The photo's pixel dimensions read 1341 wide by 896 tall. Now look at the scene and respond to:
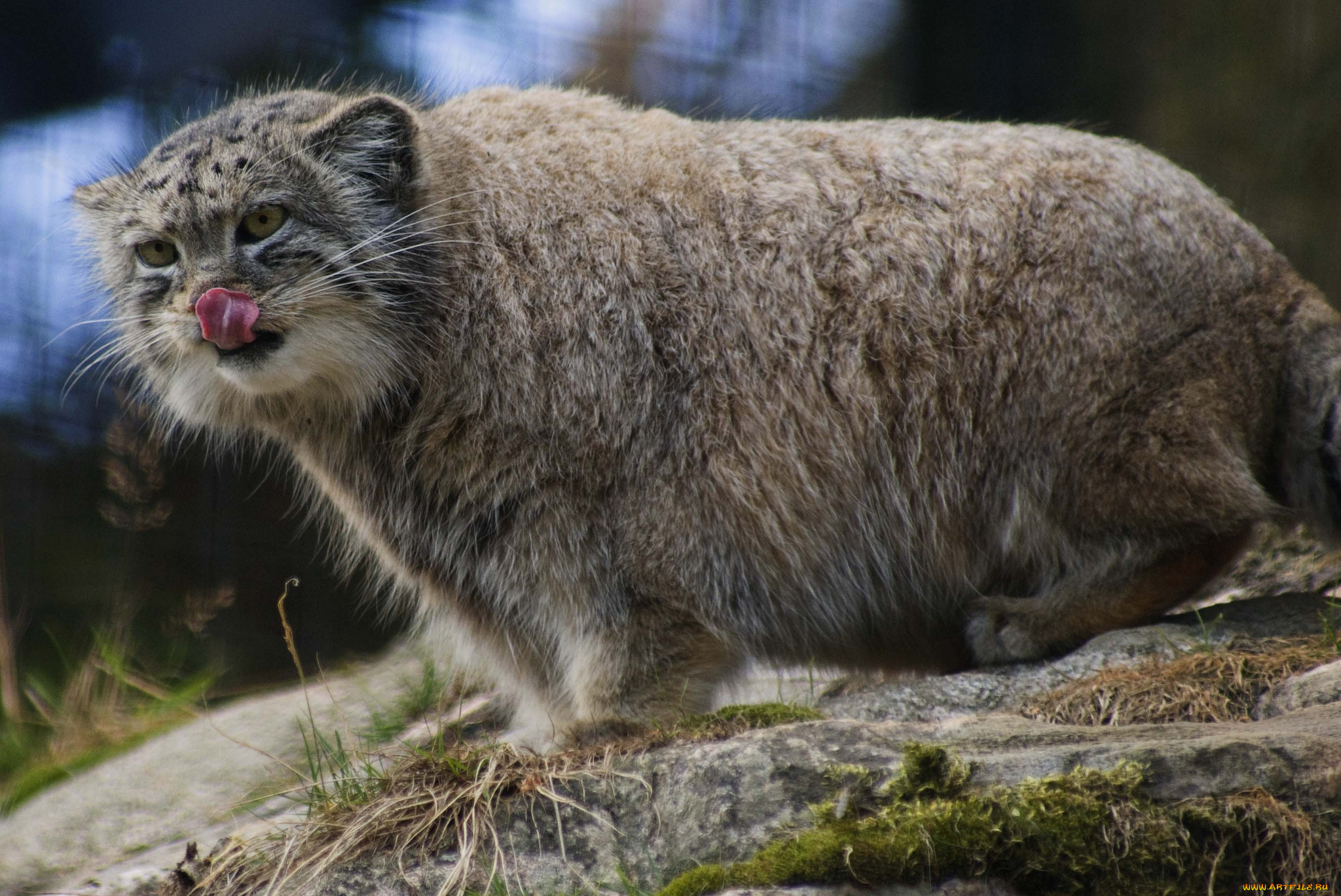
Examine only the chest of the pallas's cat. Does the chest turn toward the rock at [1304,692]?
no

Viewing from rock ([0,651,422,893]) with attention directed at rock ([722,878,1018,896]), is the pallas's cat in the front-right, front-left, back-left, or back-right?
front-left

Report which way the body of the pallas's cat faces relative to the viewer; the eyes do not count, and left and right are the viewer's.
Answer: facing to the left of the viewer

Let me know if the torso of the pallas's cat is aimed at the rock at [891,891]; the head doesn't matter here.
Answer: no
